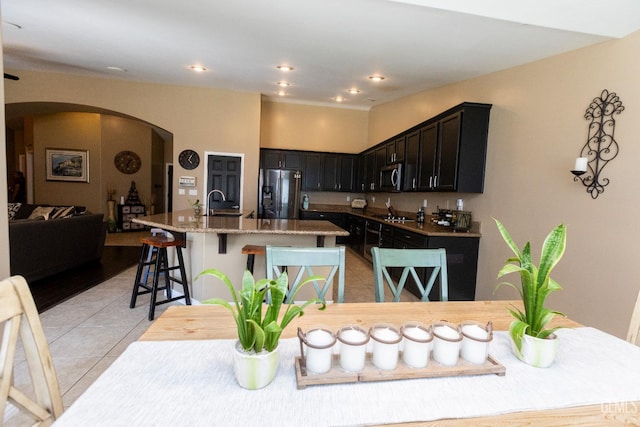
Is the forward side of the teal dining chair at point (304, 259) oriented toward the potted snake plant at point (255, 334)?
yes

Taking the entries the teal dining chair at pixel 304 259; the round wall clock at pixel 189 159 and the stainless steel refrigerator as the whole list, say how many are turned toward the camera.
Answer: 3

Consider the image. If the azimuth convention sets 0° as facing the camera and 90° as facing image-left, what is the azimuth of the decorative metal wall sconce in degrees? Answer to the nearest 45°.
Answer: approximately 45°

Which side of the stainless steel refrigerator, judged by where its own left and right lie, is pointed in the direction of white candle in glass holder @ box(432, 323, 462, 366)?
front

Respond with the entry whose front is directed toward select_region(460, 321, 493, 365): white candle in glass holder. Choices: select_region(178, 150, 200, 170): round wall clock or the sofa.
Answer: the round wall clock

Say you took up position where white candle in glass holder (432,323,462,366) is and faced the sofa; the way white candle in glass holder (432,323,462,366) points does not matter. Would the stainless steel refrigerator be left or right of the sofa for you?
right

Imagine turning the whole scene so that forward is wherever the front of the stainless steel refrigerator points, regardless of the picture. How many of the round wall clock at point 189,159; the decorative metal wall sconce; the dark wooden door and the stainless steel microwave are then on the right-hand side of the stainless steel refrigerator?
2

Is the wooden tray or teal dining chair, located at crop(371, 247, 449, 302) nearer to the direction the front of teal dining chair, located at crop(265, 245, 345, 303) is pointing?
the wooden tray

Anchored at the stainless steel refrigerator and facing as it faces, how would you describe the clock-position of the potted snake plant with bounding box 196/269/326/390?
The potted snake plant is roughly at 12 o'clock from the stainless steel refrigerator.

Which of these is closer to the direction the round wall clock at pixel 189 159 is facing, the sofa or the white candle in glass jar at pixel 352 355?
the white candle in glass jar
